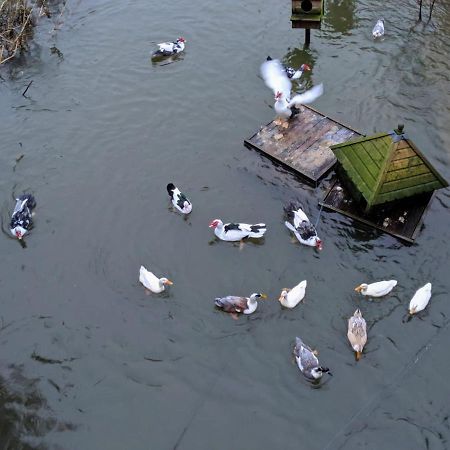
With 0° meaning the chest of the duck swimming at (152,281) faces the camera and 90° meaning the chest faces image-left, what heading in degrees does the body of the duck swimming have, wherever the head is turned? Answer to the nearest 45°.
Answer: approximately 315°

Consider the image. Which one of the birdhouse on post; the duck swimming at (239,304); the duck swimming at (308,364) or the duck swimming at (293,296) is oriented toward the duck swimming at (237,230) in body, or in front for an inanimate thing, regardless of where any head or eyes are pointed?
the birdhouse on post

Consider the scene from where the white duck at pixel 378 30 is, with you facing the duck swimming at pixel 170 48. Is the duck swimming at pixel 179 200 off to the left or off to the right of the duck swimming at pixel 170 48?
left

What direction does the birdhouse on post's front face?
toward the camera

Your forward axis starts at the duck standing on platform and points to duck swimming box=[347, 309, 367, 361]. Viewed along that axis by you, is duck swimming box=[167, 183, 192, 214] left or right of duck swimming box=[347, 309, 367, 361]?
right

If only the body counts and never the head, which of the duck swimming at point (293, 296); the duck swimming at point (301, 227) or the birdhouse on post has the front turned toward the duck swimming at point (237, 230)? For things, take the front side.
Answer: the birdhouse on post

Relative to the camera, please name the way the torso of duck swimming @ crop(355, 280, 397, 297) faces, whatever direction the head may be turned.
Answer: to the viewer's left

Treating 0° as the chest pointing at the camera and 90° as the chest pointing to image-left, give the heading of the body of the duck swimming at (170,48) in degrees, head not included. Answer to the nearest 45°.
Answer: approximately 270°

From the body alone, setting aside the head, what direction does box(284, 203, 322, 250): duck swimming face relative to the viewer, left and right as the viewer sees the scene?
facing the viewer and to the right of the viewer

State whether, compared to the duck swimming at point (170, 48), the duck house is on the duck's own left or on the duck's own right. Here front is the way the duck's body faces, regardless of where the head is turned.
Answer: on the duck's own right

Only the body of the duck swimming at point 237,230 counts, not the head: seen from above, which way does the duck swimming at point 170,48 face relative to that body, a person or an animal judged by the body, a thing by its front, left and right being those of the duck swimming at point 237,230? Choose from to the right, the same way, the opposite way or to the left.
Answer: the opposite way

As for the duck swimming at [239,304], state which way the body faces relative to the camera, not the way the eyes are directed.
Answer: to the viewer's right
